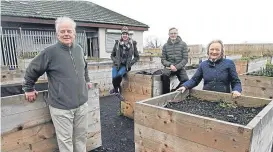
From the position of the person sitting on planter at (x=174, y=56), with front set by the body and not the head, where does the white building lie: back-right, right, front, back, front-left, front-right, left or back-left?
back-right

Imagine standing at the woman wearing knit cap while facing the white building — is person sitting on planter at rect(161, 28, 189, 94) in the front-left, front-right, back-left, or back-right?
back-right

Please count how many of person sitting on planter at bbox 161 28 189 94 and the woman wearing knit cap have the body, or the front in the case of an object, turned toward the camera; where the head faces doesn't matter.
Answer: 2

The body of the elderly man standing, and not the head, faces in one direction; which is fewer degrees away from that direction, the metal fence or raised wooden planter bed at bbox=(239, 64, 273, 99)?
the raised wooden planter bed

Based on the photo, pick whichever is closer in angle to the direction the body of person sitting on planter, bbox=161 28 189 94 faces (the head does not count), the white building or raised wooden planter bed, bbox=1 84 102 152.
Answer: the raised wooden planter bed

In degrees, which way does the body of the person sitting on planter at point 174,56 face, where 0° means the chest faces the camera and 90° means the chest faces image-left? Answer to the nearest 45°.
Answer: approximately 0°

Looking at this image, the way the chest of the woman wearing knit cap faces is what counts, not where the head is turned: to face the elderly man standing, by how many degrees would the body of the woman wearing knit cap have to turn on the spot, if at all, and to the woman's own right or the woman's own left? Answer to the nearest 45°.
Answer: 0° — they already face them

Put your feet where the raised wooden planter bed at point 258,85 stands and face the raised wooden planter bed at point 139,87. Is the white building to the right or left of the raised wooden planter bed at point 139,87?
right

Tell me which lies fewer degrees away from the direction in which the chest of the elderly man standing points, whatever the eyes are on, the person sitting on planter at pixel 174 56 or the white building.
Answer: the person sitting on planter

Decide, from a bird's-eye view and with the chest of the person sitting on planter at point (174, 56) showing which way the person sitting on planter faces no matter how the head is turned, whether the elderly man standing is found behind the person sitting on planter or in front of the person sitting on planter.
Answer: in front

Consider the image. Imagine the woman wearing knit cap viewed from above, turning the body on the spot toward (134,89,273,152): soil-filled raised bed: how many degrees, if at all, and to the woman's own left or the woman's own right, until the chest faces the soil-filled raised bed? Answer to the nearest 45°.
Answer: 0° — they already face it
